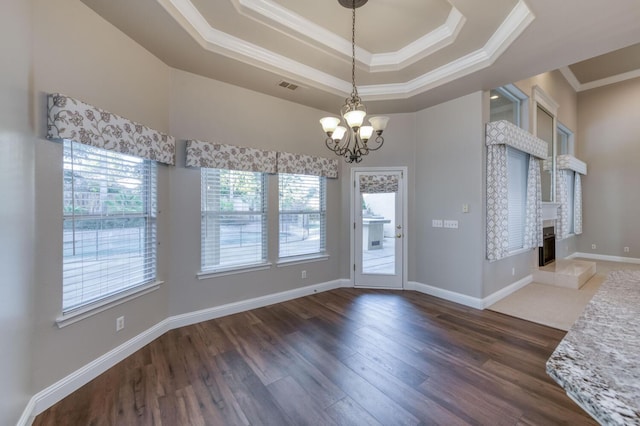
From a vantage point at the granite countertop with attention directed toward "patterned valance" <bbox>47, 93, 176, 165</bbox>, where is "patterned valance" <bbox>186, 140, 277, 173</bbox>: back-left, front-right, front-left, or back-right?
front-right

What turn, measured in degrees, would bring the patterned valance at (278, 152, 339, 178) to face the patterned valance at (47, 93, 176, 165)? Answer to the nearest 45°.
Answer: approximately 90° to its right

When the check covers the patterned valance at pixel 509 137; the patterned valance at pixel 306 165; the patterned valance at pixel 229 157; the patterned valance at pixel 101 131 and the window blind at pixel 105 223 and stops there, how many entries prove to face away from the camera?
0

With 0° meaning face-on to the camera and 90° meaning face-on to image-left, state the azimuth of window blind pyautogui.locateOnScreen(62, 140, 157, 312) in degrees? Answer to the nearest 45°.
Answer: approximately 315°

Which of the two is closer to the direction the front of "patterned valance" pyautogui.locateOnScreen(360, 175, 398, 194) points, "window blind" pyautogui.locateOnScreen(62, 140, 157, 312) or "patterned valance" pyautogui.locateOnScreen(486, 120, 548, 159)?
the window blind

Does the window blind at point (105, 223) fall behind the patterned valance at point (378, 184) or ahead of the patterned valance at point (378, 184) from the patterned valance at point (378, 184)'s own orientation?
ahead

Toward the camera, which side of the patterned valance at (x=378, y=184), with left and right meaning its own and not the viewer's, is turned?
front

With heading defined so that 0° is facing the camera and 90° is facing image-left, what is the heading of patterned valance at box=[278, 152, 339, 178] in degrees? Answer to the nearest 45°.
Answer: approximately 315°

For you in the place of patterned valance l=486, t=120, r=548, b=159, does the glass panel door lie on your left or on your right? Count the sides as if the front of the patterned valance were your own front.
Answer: on your right

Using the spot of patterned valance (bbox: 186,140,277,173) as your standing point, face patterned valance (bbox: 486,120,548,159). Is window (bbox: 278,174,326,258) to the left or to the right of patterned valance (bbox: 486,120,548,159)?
left

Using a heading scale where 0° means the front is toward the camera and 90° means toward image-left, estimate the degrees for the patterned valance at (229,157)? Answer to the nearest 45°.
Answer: approximately 315°

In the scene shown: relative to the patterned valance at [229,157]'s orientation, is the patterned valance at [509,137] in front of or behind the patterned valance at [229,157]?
in front
